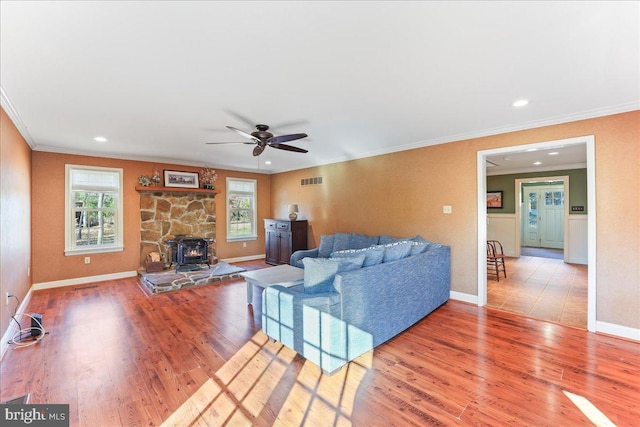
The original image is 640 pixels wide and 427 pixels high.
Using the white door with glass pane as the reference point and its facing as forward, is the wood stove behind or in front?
in front

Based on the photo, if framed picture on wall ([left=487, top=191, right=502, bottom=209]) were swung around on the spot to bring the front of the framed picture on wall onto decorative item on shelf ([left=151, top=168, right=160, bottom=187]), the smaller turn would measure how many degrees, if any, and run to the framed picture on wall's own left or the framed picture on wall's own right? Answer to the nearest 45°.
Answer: approximately 45° to the framed picture on wall's own right

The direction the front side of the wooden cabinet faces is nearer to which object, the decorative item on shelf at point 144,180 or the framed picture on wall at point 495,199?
the decorative item on shelf

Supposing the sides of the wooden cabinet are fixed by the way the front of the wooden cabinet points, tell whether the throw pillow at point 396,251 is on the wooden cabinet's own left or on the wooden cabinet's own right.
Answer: on the wooden cabinet's own left

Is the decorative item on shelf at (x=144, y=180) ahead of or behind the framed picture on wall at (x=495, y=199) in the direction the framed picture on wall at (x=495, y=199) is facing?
ahead

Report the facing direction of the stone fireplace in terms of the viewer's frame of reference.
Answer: facing the viewer

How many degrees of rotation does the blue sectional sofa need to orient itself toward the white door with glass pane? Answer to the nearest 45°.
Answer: approximately 90° to its right

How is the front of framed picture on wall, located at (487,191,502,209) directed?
toward the camera

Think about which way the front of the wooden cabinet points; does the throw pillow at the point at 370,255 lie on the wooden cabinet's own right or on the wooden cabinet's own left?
on the wooden cabinet's own left

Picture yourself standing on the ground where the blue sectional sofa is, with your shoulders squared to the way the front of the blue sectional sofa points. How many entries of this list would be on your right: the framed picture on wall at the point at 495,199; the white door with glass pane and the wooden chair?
3

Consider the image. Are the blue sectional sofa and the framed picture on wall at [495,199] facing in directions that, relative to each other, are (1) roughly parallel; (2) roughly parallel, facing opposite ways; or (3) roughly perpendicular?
roughly perpendicular

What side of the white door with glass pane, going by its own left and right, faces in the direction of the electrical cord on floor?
front

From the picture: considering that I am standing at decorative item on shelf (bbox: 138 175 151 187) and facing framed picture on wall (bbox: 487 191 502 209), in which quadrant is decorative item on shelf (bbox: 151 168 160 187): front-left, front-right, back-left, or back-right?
front-left

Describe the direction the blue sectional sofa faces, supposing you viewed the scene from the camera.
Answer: facing away from the viewer and to the left of the viewer

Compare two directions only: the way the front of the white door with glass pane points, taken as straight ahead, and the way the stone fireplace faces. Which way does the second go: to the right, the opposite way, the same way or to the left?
to the left
